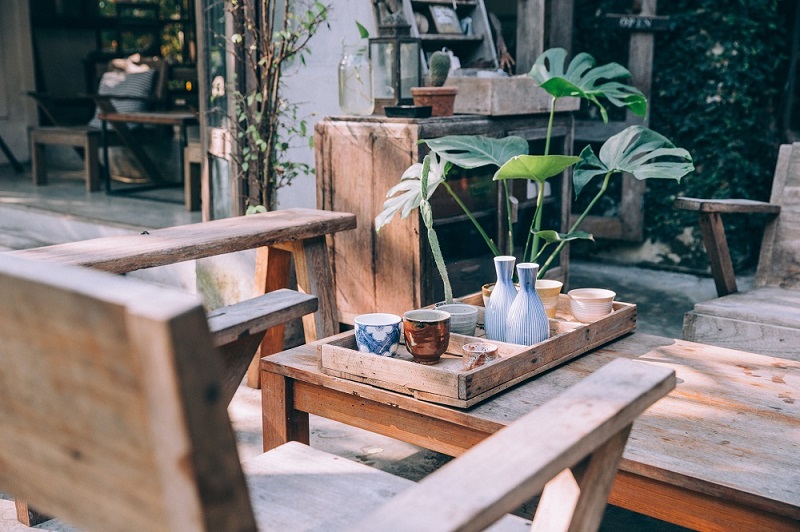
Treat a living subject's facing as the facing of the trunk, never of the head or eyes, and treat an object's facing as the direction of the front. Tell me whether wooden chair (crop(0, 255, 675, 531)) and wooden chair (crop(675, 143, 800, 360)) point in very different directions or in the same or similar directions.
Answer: very different directions

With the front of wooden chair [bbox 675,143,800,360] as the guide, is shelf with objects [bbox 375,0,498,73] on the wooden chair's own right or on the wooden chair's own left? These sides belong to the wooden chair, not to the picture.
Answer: on the wooden chair's own right

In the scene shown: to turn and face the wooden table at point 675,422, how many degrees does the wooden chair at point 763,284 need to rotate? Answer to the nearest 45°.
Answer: approximately 45° to its left

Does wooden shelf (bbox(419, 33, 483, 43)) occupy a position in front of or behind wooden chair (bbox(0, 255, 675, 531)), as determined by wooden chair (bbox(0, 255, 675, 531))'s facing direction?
in front

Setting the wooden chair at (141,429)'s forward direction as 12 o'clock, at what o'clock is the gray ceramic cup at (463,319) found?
The gray ceramic cup is roughly at 11 o'clock from the wooden chair.

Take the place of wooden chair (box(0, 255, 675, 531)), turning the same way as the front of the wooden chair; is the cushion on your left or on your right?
on your left

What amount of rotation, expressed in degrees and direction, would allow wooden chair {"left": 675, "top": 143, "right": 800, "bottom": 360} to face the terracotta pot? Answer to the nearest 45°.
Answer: approximately 45° to its right

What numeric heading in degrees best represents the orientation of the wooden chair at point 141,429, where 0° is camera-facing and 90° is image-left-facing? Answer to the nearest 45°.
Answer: approximately 225°

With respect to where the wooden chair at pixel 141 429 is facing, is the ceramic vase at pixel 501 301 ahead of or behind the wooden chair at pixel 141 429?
ahead

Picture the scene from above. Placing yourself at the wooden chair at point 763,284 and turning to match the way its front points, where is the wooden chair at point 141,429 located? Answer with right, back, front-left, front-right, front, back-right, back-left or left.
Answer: front-left

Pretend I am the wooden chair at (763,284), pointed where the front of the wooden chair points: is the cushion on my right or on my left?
on my right

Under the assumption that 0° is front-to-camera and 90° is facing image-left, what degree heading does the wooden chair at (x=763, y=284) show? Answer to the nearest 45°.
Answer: approximately 45°
